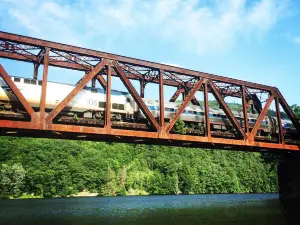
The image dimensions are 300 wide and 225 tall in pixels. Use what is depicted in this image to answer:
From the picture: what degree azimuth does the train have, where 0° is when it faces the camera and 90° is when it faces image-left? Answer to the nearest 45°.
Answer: approximately 45°
